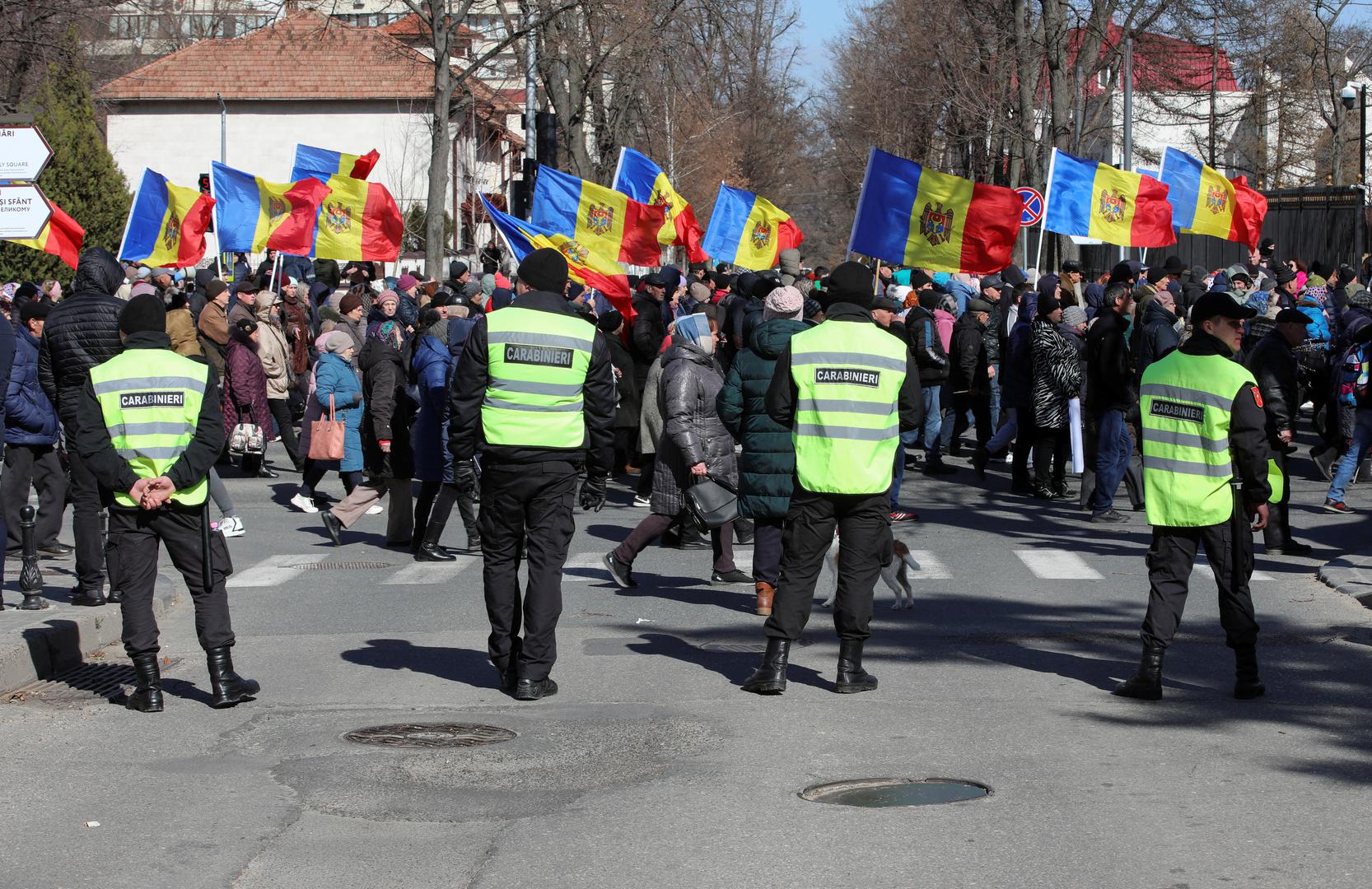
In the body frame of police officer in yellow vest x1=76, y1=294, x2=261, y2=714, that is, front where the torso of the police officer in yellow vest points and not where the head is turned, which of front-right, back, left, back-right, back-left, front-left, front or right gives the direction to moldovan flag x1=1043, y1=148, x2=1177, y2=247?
front-right

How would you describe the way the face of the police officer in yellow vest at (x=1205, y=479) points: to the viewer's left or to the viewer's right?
to the viewer's right

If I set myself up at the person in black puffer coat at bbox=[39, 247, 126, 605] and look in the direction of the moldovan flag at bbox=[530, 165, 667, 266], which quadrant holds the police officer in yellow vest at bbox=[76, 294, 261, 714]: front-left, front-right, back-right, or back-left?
back-right

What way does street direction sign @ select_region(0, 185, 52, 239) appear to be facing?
toward the camera

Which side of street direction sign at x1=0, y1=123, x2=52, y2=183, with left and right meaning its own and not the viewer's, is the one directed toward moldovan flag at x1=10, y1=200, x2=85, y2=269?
back

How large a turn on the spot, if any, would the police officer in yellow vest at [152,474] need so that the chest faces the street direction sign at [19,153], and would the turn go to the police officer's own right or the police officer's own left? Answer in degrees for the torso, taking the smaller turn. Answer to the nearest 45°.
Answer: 0° — they already face it

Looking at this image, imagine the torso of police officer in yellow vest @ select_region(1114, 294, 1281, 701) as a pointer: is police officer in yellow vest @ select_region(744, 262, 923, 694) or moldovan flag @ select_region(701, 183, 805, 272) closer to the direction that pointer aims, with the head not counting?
the moldovan flag

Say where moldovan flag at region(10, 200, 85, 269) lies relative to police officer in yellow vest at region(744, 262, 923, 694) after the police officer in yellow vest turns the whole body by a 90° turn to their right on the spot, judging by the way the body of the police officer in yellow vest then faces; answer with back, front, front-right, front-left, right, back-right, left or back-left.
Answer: back-left

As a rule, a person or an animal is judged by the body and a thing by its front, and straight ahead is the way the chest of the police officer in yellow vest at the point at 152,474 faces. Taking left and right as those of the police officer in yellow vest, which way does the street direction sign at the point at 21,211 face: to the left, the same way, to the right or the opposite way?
the opposite way

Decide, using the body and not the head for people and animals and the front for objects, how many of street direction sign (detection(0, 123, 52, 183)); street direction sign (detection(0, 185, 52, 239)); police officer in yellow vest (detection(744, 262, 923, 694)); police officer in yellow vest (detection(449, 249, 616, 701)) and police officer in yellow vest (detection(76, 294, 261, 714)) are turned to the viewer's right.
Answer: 0

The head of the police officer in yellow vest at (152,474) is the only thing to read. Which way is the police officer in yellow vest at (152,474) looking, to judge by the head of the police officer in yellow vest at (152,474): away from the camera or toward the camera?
away from the camera

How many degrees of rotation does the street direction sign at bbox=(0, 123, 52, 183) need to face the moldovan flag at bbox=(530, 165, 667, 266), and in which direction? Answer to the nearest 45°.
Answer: approximately 135° to its left
